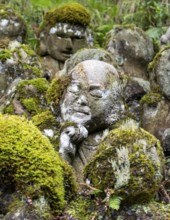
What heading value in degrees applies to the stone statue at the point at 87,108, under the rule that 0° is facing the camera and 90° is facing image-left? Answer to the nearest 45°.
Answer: approximately 45°

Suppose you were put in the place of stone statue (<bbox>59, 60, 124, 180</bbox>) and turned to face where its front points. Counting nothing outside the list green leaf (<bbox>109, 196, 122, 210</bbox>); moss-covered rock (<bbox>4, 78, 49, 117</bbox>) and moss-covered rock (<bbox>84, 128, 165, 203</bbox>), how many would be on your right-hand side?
1

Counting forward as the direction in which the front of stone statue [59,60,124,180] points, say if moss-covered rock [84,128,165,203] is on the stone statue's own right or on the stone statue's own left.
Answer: on the stone statue's own left

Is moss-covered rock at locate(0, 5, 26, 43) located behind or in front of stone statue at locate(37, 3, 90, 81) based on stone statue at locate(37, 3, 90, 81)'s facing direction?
behind

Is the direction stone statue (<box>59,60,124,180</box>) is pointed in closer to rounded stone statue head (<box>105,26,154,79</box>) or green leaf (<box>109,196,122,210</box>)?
the green leaf

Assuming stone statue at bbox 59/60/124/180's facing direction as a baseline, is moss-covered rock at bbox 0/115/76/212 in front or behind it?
in front

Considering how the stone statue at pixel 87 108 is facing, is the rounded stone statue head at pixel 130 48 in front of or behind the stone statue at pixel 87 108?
behind

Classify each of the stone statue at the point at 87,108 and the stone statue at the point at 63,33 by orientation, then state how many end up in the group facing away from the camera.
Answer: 0

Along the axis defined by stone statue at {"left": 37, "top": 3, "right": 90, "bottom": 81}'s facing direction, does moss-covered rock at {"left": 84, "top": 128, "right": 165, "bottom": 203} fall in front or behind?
in front

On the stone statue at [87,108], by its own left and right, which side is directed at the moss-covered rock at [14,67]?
right
